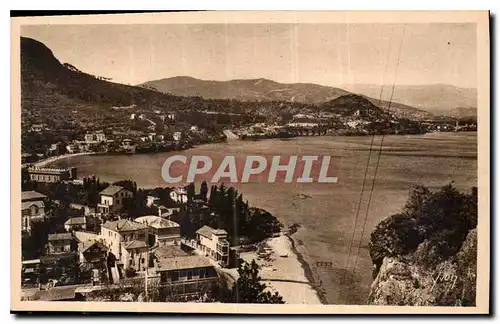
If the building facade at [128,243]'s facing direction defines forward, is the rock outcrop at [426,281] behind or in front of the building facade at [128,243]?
in front

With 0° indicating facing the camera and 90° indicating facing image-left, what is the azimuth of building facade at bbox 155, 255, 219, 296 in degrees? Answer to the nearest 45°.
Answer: approximately 0°
